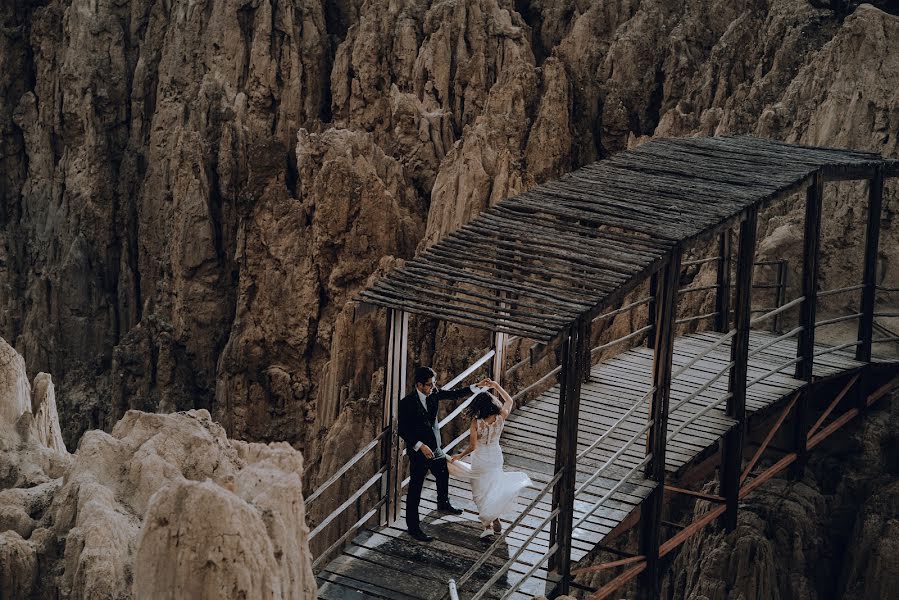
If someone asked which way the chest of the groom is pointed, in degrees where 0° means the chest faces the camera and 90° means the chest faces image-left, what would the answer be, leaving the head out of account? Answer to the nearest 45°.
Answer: approximately 315°

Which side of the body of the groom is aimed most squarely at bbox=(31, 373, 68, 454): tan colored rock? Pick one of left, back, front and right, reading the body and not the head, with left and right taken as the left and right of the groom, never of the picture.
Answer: back

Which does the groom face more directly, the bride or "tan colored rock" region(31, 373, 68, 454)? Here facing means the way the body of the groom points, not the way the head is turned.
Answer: the bride

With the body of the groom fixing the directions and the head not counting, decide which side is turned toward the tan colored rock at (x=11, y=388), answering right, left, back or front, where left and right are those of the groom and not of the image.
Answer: back

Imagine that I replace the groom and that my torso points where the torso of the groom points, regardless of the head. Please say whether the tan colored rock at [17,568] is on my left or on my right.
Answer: on my right
